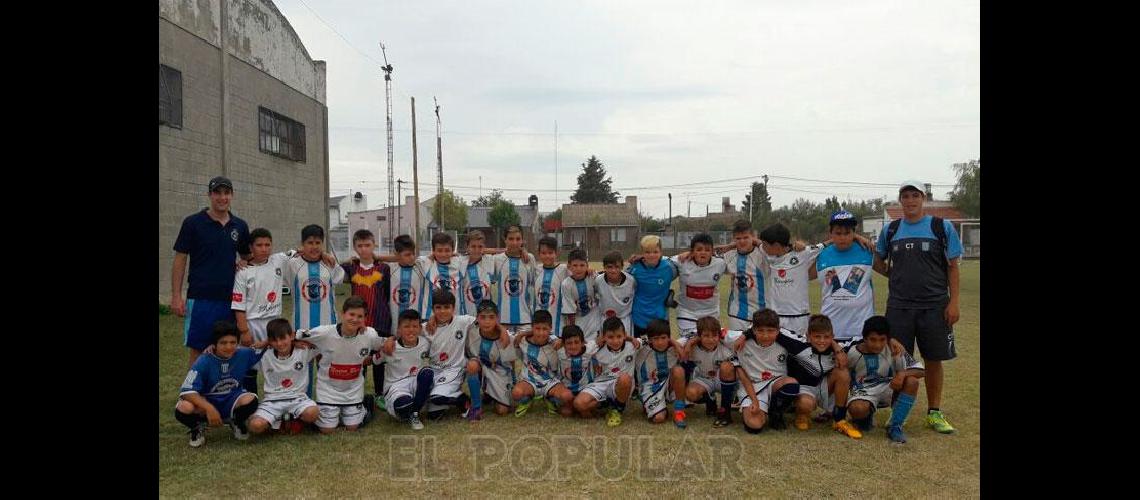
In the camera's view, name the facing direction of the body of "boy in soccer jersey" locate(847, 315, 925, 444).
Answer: toward the camera

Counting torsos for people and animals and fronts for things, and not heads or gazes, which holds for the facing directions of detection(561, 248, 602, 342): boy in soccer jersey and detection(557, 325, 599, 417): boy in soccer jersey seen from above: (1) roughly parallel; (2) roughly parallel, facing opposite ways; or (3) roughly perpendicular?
roughly parallel

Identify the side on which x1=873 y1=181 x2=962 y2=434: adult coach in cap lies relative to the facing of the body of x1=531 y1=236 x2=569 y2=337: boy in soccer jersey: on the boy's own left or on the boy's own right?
on the boy's own left

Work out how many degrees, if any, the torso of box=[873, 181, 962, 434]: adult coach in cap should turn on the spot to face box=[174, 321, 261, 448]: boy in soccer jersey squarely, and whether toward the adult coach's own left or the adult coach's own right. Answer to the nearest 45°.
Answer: approximately 45° to the adult coach's own right

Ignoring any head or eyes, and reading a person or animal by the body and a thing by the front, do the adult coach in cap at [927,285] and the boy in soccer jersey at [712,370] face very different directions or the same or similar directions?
same or similar directions

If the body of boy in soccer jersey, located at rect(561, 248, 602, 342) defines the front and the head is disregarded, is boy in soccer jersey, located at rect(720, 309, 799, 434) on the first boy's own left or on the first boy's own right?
on the first boy's own left

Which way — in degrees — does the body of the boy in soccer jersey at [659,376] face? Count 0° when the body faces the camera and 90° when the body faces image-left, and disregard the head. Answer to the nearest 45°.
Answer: approximately 0°

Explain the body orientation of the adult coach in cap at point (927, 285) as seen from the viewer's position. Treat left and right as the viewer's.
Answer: facing the viewer

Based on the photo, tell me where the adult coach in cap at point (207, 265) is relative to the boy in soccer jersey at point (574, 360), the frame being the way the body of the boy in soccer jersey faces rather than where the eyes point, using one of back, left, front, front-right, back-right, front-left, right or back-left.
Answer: right

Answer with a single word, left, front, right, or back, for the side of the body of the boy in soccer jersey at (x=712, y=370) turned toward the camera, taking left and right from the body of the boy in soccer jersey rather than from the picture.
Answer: front

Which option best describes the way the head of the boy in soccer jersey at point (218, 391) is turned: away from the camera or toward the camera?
toward the camera

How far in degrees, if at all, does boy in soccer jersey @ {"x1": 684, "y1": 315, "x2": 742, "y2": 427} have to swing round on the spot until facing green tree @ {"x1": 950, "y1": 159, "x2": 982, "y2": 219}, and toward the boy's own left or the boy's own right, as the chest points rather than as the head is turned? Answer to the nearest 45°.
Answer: approximately 135° to the boy's own left

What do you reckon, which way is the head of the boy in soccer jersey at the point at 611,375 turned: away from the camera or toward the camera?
toward the camera

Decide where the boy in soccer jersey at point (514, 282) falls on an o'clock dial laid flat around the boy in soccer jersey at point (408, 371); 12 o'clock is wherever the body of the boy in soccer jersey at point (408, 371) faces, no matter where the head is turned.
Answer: the boy in soccer jersey at point (514, 282) is roughly at 8 o'clock from the boy in soccer jersey at point (408, 371).

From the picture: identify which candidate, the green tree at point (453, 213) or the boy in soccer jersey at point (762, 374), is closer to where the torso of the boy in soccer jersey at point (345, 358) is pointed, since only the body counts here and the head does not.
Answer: the boy in soccer jersey

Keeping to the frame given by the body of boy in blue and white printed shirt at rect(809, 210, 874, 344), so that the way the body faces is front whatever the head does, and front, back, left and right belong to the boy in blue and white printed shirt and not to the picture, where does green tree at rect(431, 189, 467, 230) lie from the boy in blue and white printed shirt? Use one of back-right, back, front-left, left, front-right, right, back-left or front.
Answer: back-right

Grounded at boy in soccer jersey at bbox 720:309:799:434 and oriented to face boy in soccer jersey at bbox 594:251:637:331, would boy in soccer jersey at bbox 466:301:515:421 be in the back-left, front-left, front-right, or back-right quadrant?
front-left

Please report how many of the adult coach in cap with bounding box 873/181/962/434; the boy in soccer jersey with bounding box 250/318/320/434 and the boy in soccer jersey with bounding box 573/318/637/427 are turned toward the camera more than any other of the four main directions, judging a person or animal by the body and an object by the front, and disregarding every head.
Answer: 3
